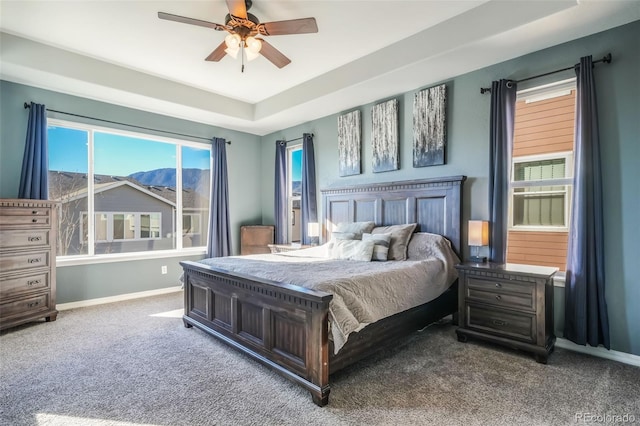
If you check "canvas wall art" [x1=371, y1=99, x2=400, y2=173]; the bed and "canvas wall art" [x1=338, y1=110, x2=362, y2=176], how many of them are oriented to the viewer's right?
0

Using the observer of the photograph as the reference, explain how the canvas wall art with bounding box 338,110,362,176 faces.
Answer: facing the viewer and to the left of the viewer

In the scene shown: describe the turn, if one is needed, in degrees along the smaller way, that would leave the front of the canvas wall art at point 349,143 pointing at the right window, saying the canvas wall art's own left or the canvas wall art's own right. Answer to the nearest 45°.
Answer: approximately 135° to the canvas wall art's own left

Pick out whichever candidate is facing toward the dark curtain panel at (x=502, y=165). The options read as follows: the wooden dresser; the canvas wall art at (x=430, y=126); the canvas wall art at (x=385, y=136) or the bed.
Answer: the wooden dresser

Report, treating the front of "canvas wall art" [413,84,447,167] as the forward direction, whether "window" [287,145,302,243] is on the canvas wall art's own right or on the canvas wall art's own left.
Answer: on the canvas wall art's own right

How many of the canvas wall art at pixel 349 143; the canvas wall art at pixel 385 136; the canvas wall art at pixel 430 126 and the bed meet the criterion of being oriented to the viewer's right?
0

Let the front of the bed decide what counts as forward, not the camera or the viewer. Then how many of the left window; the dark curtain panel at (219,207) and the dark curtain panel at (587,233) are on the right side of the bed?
2

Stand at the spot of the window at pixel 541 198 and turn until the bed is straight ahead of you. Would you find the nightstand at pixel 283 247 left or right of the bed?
right

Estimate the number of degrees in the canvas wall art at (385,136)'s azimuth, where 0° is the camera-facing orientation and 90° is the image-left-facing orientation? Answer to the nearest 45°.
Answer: approximately 45°

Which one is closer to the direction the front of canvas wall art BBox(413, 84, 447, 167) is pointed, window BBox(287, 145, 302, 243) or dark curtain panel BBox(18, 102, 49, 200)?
the dark curtain panel

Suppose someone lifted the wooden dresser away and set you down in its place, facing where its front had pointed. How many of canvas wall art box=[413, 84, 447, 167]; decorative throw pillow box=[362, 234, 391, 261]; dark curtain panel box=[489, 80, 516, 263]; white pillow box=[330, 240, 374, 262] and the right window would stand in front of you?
5

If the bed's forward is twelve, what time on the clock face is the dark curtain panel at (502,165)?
The dark curtain panel is roughly at 7 o'clock from the bed.

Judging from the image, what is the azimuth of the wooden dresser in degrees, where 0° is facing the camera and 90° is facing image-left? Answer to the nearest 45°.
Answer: approximately 315°

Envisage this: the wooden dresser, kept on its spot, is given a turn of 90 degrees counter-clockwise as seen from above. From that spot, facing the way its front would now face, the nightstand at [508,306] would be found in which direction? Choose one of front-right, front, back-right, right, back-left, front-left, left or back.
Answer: right

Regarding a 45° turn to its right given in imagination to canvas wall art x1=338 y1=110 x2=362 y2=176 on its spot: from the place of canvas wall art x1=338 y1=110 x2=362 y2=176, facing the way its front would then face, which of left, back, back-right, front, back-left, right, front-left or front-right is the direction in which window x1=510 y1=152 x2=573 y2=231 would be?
back
